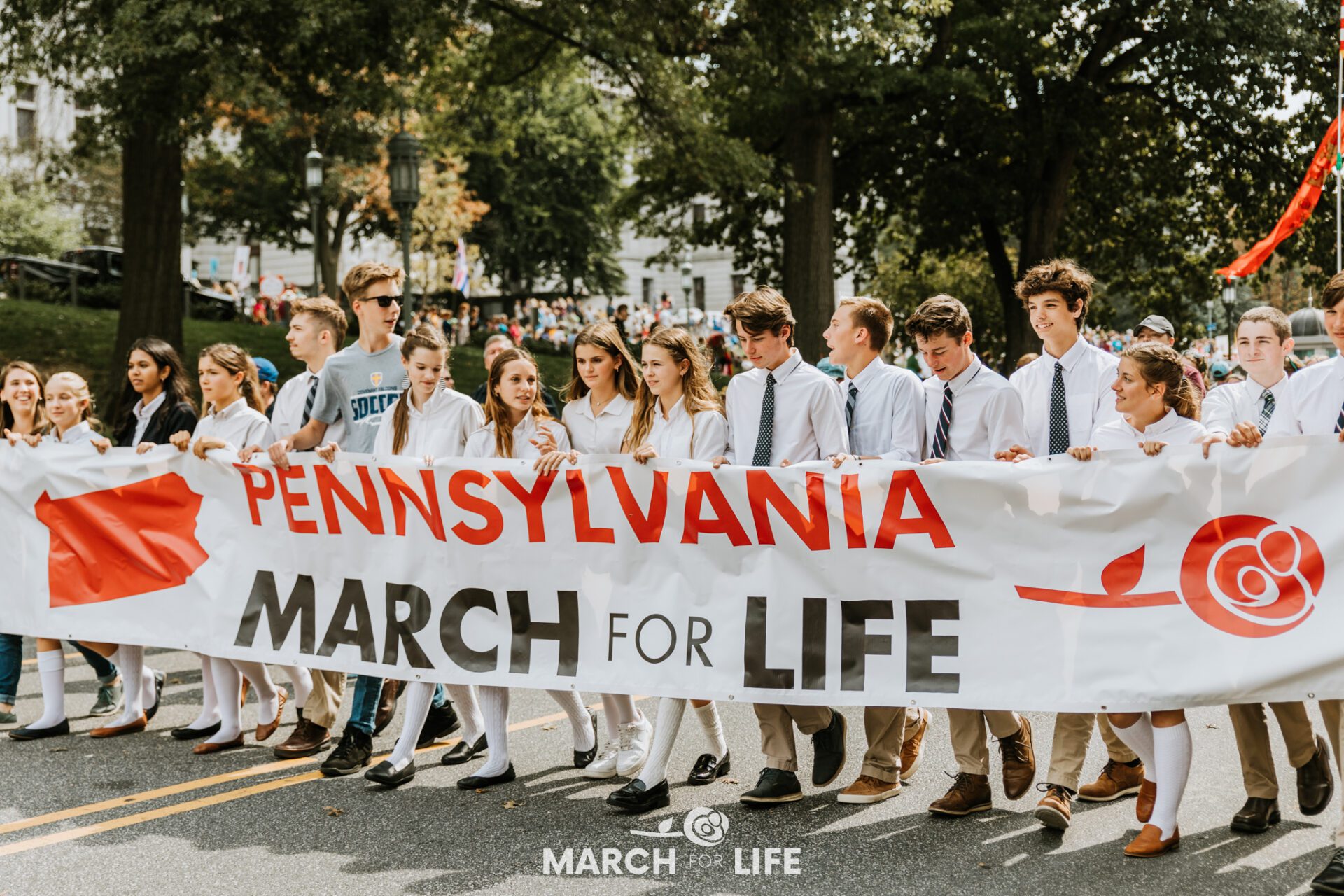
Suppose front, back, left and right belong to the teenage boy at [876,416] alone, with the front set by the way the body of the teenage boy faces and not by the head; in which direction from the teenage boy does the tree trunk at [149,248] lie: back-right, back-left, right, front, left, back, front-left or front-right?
right

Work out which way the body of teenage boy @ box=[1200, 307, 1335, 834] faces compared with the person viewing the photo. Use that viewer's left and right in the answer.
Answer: facing the viewer and to the left of the viewer

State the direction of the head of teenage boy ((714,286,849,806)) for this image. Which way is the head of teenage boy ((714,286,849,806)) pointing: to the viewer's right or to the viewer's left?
to the viewer's left

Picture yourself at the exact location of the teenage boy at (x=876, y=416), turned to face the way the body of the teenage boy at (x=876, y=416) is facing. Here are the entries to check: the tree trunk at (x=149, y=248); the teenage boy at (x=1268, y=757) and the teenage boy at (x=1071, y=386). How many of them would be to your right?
1

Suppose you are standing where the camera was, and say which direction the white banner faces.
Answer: facing the viewer

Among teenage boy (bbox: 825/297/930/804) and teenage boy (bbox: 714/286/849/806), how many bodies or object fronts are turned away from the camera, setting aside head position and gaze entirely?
0

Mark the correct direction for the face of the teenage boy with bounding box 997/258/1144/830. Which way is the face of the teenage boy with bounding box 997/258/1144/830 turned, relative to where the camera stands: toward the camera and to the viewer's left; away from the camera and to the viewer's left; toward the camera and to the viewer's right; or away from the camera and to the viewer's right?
toward the camera and to the viewer's left

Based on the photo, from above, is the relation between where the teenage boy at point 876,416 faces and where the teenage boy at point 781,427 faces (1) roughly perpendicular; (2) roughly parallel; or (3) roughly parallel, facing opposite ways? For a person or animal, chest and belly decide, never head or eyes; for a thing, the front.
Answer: roughly parallel

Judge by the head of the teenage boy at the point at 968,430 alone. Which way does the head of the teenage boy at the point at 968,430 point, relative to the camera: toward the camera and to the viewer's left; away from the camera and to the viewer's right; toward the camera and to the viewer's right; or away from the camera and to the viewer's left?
toward the camera and to the viewer's left

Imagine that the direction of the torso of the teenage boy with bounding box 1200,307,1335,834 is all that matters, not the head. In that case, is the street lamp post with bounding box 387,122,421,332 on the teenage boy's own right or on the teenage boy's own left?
on the teenage boy's own right

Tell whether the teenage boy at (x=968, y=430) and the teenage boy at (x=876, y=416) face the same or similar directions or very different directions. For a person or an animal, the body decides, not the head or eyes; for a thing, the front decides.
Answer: same or similar directions

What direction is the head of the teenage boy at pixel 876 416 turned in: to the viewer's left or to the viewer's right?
to the viewer's left

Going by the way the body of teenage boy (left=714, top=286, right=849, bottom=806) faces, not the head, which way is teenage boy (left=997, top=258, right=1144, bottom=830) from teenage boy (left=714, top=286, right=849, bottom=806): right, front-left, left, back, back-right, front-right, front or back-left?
back-left
